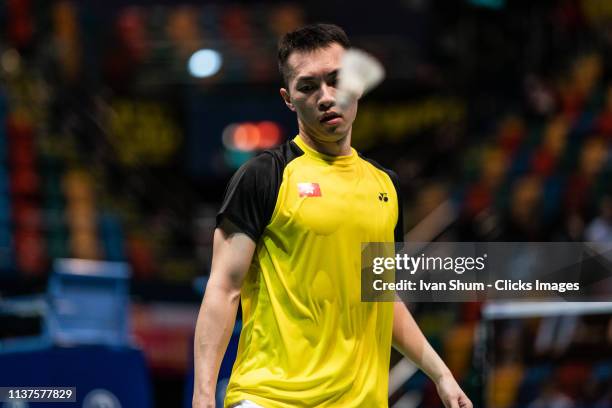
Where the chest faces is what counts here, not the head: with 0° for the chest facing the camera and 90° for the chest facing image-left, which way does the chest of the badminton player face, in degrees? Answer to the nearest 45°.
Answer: approximately 315°
